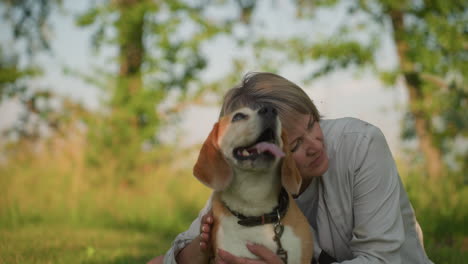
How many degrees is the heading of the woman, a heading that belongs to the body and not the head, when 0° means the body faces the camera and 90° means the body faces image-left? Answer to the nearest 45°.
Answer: approximately 45°

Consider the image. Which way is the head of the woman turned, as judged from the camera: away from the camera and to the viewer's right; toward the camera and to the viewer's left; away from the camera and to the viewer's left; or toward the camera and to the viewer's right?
toward the camera and to the viewer's left

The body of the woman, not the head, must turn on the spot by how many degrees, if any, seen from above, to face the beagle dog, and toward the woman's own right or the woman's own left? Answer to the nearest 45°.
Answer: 0° — they already face it

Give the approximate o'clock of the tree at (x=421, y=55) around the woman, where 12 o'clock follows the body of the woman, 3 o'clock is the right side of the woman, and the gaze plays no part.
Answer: The tree is roughly at 5 o'clock from the woman.

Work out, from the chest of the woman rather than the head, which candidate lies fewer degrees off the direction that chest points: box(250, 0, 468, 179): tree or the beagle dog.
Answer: the beagle dog
